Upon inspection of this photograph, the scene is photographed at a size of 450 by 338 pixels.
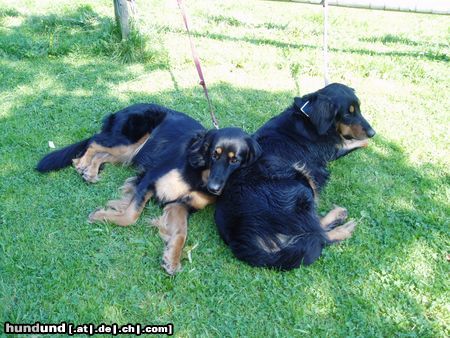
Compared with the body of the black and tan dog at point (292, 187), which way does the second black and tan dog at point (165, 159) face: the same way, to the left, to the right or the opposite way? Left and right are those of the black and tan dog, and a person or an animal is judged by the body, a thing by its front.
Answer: to the right

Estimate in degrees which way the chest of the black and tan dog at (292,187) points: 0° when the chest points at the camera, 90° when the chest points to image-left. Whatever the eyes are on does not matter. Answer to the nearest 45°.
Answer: approximately 225°

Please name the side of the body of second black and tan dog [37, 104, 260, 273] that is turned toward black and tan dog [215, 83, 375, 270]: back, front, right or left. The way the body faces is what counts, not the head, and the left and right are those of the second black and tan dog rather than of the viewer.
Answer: front

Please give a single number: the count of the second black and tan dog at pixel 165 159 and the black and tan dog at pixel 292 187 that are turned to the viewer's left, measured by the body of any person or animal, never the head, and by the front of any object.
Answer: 0

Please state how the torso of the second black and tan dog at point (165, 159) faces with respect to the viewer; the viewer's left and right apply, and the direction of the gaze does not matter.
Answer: facing the viewer and to the right of the viewer

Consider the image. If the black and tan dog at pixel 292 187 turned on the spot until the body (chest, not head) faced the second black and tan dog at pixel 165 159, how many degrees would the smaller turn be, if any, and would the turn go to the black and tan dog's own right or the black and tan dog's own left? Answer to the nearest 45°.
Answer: approximately 135° to the black and tan dog's own left
